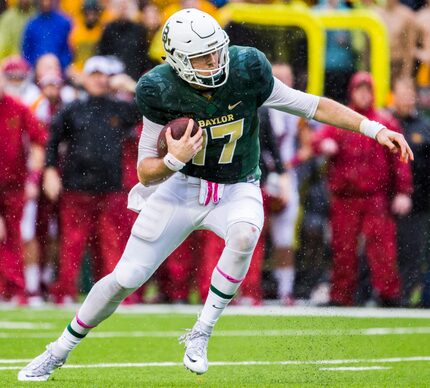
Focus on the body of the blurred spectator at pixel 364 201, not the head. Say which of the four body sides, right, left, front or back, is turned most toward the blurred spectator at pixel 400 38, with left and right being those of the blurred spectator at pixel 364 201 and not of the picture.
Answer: back

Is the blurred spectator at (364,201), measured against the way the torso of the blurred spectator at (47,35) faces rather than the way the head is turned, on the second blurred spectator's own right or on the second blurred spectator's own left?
on the second blurred spectator's own left

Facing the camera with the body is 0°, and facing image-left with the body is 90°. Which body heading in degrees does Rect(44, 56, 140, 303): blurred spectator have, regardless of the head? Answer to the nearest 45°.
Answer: approximately 0°

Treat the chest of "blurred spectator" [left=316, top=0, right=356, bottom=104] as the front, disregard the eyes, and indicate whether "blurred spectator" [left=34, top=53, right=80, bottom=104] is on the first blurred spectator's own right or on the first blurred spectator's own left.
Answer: on the first blurred spectator's own right

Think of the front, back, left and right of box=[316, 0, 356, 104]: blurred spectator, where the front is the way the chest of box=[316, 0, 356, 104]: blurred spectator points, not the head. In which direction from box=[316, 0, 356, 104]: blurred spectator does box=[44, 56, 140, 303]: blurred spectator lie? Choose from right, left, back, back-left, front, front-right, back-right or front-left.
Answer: front-right

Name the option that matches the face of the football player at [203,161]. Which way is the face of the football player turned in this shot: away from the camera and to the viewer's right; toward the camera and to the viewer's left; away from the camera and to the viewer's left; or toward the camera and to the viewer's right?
toward the camera and to the viewer's right

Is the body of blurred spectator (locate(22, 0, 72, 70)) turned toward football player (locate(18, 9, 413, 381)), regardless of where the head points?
yes

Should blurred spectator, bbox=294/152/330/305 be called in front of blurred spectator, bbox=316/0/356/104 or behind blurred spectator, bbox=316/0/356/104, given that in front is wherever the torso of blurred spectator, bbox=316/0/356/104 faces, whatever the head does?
in front

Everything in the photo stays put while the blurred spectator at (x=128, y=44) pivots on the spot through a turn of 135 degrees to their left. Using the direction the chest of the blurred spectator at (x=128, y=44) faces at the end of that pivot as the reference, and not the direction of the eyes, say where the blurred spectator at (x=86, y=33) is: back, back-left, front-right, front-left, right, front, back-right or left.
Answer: left
